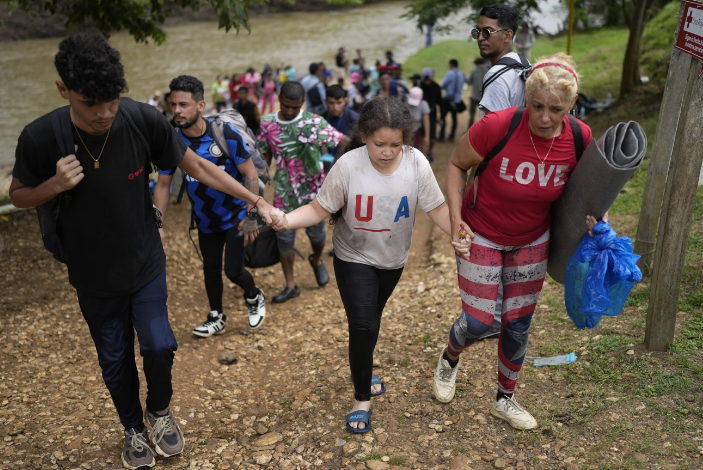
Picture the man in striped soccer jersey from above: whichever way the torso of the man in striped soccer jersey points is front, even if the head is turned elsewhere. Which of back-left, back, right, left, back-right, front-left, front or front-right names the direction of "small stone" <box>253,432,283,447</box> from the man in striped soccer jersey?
front-left

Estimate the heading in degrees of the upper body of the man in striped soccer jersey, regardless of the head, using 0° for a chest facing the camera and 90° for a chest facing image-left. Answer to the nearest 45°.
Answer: approximately 45°

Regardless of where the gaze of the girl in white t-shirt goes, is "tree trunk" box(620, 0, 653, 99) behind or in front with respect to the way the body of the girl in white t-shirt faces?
behind

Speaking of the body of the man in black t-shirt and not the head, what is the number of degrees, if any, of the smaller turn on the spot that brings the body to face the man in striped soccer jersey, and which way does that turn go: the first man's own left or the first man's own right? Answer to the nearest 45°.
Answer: approximately 180°

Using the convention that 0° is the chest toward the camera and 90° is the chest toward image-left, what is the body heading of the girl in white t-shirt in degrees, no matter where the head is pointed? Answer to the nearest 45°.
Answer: approximately 0°

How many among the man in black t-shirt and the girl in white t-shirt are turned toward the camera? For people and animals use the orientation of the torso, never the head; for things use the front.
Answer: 2
